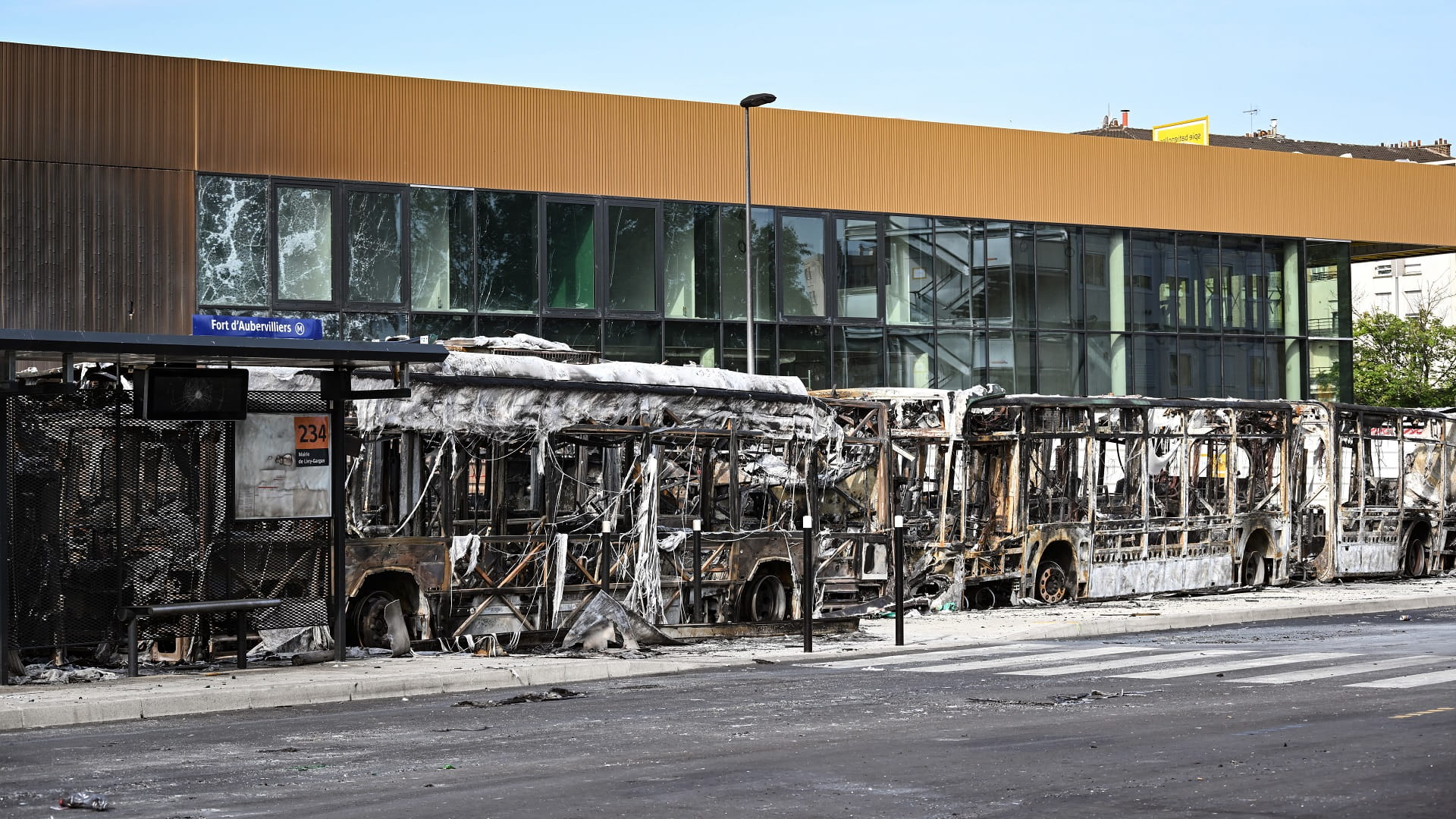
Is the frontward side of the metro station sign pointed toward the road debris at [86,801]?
yes

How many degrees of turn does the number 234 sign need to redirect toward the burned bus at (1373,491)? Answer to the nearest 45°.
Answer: approximately 135° to its left

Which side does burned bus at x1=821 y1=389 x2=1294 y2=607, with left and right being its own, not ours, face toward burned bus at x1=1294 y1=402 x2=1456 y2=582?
back

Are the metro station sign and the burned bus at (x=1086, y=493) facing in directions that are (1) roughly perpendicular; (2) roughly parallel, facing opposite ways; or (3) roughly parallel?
roughly perpendicular

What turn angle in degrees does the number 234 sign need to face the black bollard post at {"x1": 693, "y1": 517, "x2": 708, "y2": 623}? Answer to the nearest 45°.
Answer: approximately 135° to its left

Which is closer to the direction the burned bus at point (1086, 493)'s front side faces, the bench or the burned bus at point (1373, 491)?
the bench

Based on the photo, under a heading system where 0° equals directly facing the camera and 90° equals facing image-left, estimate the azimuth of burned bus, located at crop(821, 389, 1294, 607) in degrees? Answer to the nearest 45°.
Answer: approximately 45°

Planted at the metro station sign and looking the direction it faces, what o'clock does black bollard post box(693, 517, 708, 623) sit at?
The black bollard post is roughly at 8 o'clock from the metro station sign.

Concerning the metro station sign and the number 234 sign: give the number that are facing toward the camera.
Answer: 2

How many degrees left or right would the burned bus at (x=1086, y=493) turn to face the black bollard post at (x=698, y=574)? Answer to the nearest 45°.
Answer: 0° — it already faces it

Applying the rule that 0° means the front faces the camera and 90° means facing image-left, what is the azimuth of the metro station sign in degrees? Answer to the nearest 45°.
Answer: approximately 0°
